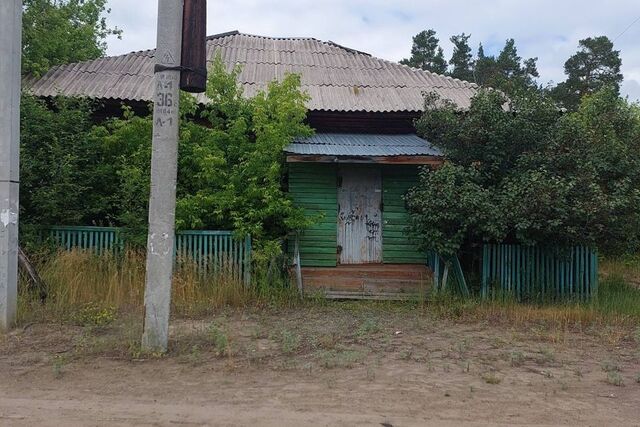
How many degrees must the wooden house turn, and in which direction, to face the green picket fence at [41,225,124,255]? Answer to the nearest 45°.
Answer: approximately 90° to its right

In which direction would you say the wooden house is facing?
toward the camera

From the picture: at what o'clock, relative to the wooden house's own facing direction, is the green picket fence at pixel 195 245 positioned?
The green picket fence is roughly at 2 o'clock from the wooden house.

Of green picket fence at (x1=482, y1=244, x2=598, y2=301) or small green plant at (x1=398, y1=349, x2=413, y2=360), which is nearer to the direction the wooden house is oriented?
the small green plant

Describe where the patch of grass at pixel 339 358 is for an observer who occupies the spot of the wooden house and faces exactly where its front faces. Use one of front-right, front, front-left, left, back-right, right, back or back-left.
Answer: front

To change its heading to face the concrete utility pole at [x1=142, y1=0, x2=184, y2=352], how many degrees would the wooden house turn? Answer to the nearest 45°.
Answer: approximately 45° to its right

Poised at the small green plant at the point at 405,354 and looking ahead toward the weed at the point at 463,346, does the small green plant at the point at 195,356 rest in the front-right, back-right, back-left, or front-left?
back-left

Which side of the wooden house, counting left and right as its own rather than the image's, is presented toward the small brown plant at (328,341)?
front

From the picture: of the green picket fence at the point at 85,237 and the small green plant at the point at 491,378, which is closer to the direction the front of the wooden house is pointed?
the small green plant

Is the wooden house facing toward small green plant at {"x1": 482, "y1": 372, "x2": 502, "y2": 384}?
yes

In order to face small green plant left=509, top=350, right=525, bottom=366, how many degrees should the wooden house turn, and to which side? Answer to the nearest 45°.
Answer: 0° — it already faces it

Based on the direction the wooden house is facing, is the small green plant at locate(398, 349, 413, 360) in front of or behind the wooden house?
in front

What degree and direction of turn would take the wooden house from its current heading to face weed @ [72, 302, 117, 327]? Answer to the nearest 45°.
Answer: approximately 45° to its right

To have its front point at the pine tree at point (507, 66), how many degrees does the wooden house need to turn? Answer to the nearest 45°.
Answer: approximately 135° to its left

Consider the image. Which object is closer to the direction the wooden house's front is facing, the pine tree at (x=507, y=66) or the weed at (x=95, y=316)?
the weed

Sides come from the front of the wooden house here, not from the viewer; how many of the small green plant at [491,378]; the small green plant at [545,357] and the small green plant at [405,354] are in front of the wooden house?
3
